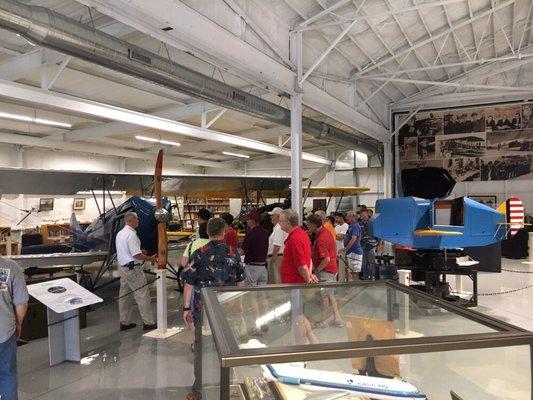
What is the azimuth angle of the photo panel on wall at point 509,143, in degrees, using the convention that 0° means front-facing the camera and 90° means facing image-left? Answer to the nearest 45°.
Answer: approximately 0°

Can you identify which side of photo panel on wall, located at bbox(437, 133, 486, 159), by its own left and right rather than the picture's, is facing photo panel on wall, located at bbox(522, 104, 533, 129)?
left

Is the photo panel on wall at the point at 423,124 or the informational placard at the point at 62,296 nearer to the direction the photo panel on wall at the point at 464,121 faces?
the informational placard

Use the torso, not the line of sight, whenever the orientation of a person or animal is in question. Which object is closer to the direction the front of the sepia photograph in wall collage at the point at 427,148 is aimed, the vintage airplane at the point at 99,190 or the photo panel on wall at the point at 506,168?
the vintage airplane

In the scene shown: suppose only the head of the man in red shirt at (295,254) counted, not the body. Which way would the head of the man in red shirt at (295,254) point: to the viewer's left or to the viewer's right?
to the viewer's left

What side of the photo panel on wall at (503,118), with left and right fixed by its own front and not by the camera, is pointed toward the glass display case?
front

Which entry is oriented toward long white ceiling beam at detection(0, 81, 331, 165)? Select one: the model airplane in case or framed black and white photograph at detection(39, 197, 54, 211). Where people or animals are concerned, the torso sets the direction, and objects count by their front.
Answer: the framed black and white photograph

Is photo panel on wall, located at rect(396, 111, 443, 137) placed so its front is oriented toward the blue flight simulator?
yes

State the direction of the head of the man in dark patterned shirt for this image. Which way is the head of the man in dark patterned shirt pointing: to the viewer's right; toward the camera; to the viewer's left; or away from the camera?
away from the camera

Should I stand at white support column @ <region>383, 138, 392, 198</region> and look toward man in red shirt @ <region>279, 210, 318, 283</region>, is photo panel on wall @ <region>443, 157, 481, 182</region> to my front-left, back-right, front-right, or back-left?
back-left

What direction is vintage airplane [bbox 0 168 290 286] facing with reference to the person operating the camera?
facing the viewer and to the right of the viewer

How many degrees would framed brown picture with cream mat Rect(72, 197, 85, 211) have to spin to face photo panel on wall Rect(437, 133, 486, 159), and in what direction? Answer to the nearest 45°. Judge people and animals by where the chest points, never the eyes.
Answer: approximately 45° to its left
